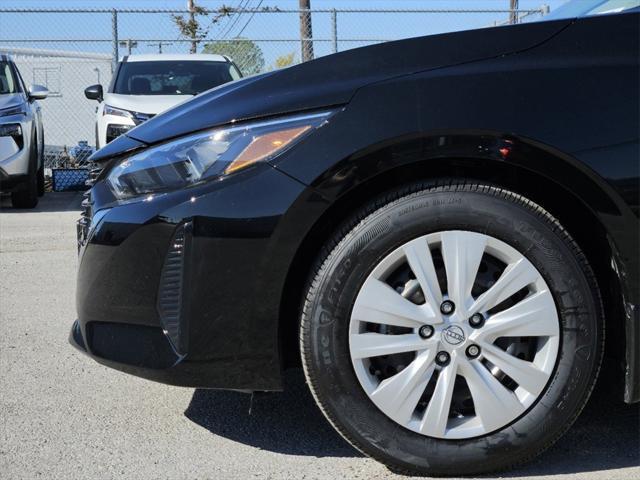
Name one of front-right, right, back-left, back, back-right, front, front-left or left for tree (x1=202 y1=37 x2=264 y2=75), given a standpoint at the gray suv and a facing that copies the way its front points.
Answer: back-left

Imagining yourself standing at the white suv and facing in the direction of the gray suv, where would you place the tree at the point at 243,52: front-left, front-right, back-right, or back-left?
back-right

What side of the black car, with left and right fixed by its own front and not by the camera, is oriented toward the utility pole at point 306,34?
right

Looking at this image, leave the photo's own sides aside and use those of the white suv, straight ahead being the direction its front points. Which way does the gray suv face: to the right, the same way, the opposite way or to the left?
the same way

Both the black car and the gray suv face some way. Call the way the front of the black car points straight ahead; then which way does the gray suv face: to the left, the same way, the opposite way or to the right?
to the left

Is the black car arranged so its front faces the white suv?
no

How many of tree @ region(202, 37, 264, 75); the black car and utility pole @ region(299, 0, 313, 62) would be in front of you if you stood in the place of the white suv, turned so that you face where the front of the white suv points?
1

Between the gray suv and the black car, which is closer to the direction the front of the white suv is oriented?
the black car

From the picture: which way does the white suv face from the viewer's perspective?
toward the camera

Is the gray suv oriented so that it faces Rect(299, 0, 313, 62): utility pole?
no

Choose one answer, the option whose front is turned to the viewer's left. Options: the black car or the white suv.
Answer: the black car

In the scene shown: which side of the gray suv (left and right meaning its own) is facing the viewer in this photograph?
front

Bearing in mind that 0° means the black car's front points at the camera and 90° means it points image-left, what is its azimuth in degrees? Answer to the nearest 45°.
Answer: approximately 90°

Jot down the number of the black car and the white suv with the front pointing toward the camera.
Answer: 1

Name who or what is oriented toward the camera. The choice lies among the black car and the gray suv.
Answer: the gray suv

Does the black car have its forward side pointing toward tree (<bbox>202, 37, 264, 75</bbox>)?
no

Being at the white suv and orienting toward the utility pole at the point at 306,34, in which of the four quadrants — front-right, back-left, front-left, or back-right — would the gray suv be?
back-left

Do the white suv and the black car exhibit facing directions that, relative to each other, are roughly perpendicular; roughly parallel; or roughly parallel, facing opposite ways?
roughly perpendicular

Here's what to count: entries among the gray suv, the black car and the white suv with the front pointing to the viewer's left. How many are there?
1

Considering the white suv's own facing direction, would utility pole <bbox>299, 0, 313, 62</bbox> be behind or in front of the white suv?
behind
